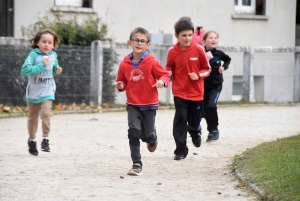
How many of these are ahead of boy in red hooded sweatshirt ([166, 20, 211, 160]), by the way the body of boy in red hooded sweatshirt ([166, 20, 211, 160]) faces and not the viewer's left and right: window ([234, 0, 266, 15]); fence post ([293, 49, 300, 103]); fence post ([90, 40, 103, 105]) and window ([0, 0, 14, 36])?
0

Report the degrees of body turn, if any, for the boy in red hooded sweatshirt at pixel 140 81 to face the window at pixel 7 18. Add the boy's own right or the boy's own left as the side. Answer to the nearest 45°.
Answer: approximately 180°

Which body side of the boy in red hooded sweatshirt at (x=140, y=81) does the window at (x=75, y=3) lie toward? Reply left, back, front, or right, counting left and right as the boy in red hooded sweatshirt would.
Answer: back

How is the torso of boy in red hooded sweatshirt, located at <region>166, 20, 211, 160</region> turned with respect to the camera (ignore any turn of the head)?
toward the camera

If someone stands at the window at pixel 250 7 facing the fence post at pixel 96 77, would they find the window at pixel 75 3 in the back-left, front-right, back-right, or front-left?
front-right

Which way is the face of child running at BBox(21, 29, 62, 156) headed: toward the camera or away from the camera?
toward the camera

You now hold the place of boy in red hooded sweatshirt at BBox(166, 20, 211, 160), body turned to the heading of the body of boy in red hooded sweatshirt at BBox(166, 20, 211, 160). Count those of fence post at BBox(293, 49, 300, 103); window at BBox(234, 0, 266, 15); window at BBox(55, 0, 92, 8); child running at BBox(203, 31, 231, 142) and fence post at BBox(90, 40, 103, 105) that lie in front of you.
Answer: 0

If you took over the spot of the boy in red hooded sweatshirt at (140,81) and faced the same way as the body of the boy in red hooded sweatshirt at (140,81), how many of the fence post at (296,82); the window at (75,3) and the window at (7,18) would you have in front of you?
0

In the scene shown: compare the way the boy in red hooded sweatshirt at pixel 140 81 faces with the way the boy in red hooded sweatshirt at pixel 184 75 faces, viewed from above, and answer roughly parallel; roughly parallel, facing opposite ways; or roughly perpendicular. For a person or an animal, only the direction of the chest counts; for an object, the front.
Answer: roughly parallel

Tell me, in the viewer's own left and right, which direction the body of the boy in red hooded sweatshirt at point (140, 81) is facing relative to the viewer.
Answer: facing the viewer

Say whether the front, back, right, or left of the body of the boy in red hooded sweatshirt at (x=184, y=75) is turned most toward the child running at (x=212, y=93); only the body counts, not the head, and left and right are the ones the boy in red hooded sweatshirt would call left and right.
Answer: back

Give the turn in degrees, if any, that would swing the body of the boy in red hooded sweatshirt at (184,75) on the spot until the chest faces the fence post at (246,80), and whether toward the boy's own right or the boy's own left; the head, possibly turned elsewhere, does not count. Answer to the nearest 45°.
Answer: approximately 180°

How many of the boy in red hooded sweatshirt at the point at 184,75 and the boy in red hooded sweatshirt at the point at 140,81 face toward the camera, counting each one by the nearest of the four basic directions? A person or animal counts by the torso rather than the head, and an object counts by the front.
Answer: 2

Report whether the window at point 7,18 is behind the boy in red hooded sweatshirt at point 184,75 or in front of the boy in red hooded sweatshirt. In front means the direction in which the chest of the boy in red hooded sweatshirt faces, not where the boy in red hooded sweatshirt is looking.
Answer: behind

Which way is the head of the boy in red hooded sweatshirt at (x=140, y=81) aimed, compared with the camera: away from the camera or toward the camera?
toward the camera

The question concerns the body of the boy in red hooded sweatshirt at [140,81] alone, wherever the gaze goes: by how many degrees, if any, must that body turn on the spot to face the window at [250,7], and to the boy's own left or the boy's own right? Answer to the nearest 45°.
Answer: approximately 180°

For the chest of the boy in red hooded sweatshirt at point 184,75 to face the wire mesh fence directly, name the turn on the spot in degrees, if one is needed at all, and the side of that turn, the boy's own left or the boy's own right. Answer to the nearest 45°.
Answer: approximately 180°

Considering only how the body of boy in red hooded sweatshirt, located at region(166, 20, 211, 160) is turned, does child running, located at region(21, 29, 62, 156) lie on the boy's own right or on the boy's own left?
on the boy's own right

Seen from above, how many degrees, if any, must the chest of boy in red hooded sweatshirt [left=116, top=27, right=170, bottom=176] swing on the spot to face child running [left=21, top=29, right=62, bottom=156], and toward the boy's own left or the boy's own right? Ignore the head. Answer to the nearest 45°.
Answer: approximately 135° to the boy's own right
